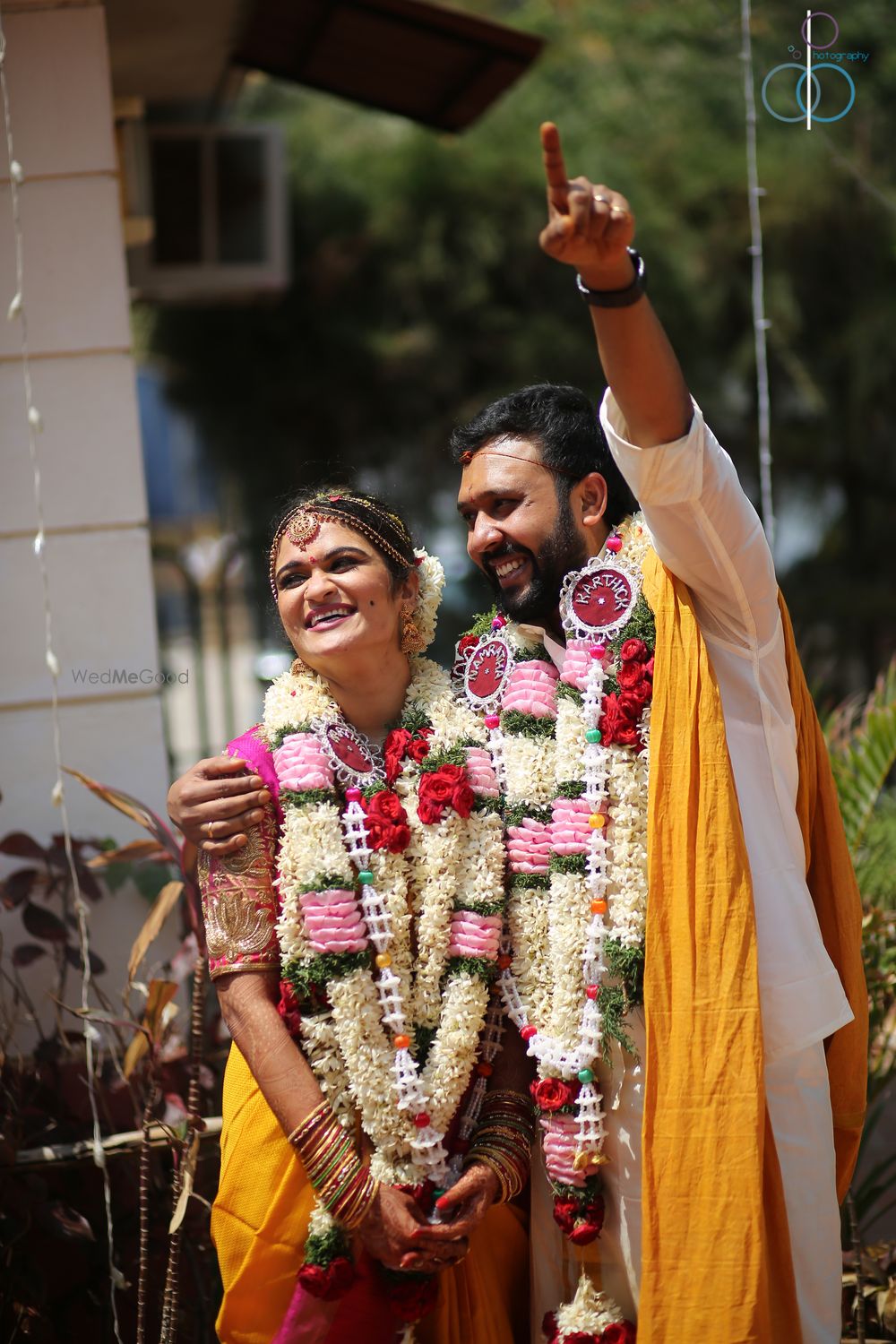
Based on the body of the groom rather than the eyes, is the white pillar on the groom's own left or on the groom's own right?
on the groom's own right

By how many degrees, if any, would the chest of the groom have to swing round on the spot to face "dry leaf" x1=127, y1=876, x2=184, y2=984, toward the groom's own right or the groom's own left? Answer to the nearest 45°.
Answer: approximately 90° to the groom's own right

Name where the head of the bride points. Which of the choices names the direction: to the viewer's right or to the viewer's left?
to the viewer's left

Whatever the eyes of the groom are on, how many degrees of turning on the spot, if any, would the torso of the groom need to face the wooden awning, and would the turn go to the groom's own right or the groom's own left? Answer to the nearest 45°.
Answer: approximately 135° to the groom's own right

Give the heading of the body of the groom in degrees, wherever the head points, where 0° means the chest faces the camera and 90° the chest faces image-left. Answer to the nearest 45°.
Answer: approximately 45°

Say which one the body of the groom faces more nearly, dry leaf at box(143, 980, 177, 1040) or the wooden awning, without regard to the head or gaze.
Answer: the dry leaf

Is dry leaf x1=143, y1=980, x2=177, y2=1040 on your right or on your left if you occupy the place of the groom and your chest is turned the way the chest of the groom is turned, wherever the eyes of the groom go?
on your right

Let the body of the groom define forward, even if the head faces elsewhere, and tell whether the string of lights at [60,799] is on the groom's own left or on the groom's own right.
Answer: on the groom's own right

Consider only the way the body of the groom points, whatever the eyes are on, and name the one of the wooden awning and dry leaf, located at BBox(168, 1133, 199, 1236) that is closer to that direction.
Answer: the dry leaf

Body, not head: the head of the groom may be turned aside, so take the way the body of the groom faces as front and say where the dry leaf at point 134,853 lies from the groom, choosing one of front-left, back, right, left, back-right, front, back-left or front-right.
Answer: right

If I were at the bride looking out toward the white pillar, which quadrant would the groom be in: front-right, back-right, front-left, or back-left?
back-right
